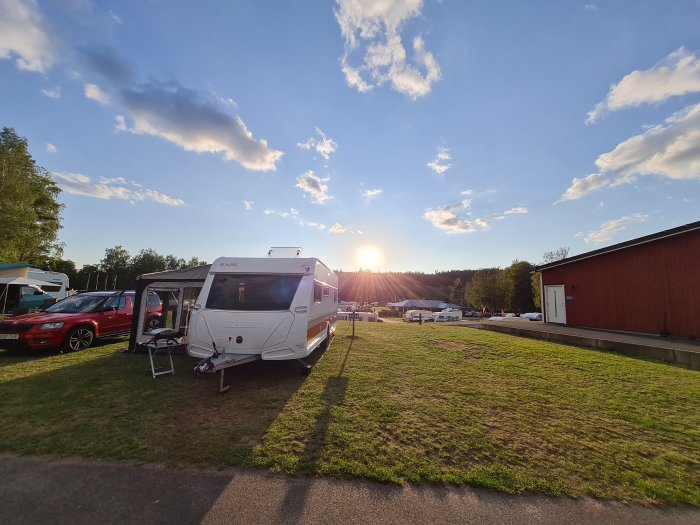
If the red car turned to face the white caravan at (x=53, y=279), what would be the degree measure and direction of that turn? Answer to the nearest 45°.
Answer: approximately 135° to its right

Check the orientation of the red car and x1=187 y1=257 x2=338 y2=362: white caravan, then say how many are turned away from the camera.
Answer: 0

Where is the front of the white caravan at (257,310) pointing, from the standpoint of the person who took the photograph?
facing the viewer

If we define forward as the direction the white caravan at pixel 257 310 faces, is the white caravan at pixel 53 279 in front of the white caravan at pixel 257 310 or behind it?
behind

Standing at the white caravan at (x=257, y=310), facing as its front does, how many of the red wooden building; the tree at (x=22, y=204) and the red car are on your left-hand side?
1

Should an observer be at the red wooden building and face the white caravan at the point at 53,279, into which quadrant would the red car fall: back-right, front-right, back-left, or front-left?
front-left

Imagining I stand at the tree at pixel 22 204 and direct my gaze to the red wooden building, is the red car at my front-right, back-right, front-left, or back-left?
front-right

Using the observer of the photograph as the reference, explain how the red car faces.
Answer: facing the viewer and to the left of the viewer

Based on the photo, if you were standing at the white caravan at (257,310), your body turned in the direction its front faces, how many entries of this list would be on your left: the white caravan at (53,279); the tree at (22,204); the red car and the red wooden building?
1

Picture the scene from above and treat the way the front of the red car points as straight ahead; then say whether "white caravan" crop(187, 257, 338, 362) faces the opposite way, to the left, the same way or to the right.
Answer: the same way

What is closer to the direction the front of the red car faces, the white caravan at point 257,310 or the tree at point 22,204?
the white caravan
